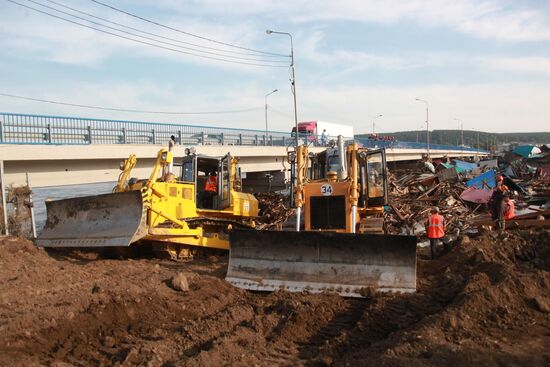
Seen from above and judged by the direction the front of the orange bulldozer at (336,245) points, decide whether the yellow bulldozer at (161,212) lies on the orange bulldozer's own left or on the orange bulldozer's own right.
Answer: on the orange bulldozer's own right

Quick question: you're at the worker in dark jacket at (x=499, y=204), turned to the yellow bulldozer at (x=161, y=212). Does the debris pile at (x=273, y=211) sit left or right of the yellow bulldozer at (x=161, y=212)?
right

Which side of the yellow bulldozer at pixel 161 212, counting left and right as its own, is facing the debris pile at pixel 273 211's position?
back

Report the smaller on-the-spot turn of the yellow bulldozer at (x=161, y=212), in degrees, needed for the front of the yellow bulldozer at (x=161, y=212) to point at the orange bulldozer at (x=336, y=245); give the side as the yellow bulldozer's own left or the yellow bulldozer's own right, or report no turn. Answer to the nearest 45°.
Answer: approximately 90° to the yellow bulldozer's own left

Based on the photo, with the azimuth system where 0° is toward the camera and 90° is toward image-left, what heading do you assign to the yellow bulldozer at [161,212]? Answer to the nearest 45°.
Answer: approximately 45°

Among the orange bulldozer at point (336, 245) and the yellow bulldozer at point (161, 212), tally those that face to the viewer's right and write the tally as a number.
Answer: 0

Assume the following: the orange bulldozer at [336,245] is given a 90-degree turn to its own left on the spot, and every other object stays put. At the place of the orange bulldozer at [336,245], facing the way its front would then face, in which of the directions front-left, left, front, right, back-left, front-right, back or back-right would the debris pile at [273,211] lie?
left

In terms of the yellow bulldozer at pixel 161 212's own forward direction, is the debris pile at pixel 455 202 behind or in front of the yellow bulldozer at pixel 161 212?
behind

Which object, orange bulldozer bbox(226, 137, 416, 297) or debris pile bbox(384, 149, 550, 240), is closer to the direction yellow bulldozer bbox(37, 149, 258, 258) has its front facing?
the orange bulldozer

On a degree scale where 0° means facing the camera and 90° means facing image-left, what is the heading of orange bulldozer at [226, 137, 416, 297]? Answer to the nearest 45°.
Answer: approximately 0°
